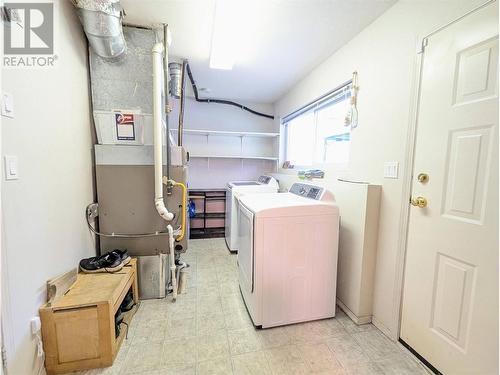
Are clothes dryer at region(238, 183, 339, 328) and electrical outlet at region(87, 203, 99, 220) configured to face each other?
yes

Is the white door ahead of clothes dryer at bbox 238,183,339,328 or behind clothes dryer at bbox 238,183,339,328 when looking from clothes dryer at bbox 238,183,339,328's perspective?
behind

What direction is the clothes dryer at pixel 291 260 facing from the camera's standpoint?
to the viewer's left

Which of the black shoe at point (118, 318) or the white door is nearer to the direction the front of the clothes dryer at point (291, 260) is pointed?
the black shoe

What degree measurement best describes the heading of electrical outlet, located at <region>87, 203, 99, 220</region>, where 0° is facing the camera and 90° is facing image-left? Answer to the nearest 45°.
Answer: approximately 315°

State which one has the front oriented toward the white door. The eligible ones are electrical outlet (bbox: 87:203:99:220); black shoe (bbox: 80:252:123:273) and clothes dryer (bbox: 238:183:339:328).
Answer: the electrical outlet

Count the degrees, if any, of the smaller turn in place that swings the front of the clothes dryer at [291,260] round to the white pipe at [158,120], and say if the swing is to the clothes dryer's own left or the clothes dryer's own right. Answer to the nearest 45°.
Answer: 0° — it already faces it

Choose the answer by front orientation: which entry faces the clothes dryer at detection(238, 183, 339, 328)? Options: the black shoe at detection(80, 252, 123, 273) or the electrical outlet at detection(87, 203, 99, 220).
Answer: the electrical outlet
